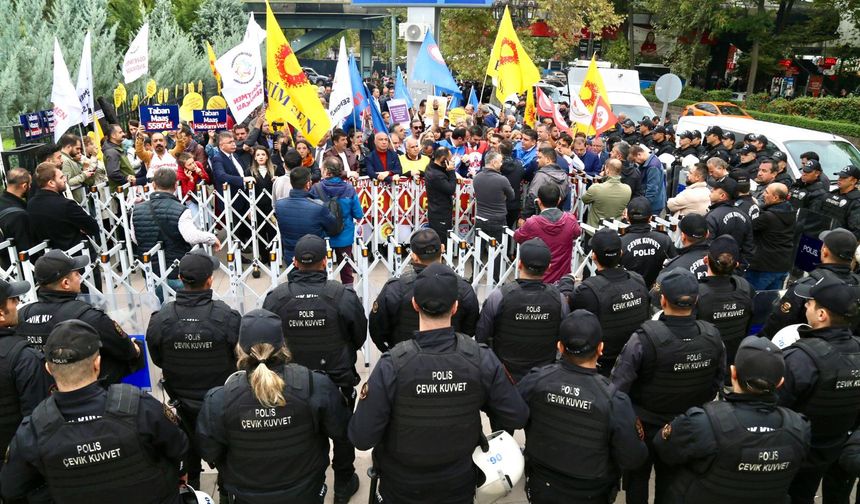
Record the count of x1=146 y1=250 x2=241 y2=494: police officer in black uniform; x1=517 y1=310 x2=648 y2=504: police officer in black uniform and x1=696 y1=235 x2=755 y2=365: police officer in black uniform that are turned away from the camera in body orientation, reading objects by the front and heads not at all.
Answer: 3

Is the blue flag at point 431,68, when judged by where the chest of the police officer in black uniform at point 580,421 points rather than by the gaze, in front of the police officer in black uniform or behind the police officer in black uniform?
in front

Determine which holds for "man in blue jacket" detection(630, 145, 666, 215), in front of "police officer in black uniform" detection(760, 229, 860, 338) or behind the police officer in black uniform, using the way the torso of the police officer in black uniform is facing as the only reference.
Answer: in front

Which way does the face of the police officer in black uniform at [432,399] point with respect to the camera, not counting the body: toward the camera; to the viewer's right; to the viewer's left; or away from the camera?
away from the camera

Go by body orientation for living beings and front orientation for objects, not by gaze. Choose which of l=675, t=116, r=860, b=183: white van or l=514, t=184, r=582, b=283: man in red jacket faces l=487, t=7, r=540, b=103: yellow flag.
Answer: the man in red jacket

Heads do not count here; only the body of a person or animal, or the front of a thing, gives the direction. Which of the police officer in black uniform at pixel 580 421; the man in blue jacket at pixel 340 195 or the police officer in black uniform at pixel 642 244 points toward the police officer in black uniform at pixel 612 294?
the police officer in black uniform at pixel 580 421

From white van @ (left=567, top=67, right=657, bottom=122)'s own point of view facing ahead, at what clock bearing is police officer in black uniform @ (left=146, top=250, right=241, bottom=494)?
The police officer in black uniform is roughly at 2 o'clock from the white van.

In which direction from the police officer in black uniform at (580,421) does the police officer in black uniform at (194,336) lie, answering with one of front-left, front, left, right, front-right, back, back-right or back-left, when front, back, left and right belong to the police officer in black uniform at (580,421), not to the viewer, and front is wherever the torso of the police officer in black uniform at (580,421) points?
left

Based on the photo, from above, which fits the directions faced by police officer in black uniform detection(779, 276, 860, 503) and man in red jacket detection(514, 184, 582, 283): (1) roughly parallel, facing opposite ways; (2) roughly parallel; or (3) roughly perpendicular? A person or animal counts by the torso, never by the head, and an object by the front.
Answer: roughly parallel

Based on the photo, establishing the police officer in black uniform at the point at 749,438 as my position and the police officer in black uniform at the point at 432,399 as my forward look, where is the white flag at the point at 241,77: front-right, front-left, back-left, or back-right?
front-right

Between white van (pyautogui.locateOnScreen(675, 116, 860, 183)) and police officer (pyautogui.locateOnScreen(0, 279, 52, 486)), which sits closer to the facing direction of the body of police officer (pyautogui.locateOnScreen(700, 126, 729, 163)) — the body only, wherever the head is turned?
the police officer

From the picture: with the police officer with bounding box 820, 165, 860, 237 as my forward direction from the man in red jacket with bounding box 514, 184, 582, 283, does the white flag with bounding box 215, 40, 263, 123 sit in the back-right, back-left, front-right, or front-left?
back-left

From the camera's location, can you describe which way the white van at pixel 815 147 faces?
facing the viewer and to the right of the viewer

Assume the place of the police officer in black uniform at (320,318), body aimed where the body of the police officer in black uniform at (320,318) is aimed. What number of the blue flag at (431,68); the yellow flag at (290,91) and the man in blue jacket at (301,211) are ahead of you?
3

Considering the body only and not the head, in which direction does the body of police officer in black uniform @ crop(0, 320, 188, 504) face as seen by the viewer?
away from the camera

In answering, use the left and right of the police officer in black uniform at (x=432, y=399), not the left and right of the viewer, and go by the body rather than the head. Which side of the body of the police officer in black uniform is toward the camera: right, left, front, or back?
back

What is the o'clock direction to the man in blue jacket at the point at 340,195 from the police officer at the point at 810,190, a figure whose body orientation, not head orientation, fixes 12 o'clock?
The man in blue jacket is roughly at 12 o'clock from the police officer.

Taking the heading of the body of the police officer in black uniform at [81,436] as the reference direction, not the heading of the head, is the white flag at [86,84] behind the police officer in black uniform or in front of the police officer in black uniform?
in front

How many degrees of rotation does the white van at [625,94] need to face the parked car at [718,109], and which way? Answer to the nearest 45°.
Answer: approximately 90° to its left

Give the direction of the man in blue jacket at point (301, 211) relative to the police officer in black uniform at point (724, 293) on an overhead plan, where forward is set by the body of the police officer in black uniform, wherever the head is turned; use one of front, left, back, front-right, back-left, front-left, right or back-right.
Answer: left

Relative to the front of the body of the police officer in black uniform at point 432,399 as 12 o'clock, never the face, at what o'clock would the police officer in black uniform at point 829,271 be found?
the police officer in black uniform at point 829,271 is roughly at 2 o'clock from the police officer in black uniform at point 432,399.
